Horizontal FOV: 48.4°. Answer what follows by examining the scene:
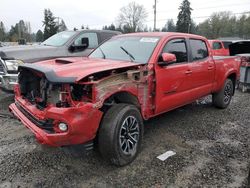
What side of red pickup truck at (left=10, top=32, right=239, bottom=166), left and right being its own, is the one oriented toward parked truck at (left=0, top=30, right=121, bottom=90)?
right

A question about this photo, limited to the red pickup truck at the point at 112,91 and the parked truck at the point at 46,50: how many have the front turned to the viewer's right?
0

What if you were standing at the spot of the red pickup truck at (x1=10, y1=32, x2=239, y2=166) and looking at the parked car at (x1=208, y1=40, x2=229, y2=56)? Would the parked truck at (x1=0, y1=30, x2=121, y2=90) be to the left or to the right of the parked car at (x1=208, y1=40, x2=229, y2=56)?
left

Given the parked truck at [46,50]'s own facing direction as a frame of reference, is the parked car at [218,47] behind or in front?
behind

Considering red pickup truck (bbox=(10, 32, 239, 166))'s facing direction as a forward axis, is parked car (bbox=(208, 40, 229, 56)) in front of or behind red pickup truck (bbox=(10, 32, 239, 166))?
behind

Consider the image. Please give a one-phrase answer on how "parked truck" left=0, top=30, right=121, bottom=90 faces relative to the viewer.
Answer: facing the viewer and to the left of the viewer

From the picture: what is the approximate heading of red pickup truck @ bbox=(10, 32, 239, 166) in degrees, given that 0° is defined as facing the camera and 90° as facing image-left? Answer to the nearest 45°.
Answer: approximately 45°

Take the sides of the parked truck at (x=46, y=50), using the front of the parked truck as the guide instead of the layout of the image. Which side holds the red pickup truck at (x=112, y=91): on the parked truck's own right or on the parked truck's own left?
on the parked truck's own left
